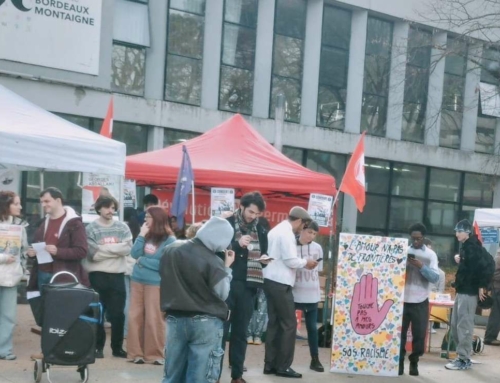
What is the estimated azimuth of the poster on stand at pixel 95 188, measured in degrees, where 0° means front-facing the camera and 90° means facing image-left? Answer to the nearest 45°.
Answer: approximately 0°

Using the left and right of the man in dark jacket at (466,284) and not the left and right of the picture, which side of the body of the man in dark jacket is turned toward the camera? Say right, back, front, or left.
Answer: left

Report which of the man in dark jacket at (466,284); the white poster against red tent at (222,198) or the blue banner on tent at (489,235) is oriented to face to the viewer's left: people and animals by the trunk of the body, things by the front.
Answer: the man in dark jacket

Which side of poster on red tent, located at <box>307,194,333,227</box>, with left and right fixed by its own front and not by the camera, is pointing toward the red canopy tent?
right

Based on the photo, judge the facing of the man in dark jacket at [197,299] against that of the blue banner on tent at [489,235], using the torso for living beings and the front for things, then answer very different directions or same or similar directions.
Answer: very different directions

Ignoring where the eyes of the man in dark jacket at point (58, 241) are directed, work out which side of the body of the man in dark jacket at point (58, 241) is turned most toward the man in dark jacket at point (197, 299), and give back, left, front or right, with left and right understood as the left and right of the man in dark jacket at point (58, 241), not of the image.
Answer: left

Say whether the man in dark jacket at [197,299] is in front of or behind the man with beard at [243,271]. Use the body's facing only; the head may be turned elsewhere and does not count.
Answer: in front

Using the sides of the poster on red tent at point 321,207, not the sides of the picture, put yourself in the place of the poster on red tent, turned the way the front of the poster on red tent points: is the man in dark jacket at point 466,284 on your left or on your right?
on your left

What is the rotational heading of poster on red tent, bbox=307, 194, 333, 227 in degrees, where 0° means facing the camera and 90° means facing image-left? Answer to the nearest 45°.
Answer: approximately 0°

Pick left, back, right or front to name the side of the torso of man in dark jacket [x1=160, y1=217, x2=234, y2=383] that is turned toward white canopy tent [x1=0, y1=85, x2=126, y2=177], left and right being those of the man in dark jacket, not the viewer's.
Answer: left
